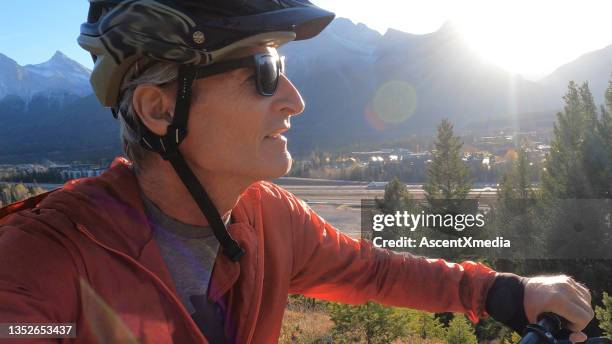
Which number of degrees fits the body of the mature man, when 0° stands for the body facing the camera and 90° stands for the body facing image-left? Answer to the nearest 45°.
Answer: approximately 315°

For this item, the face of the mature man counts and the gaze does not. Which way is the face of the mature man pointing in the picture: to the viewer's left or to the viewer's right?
to the viewer's right
